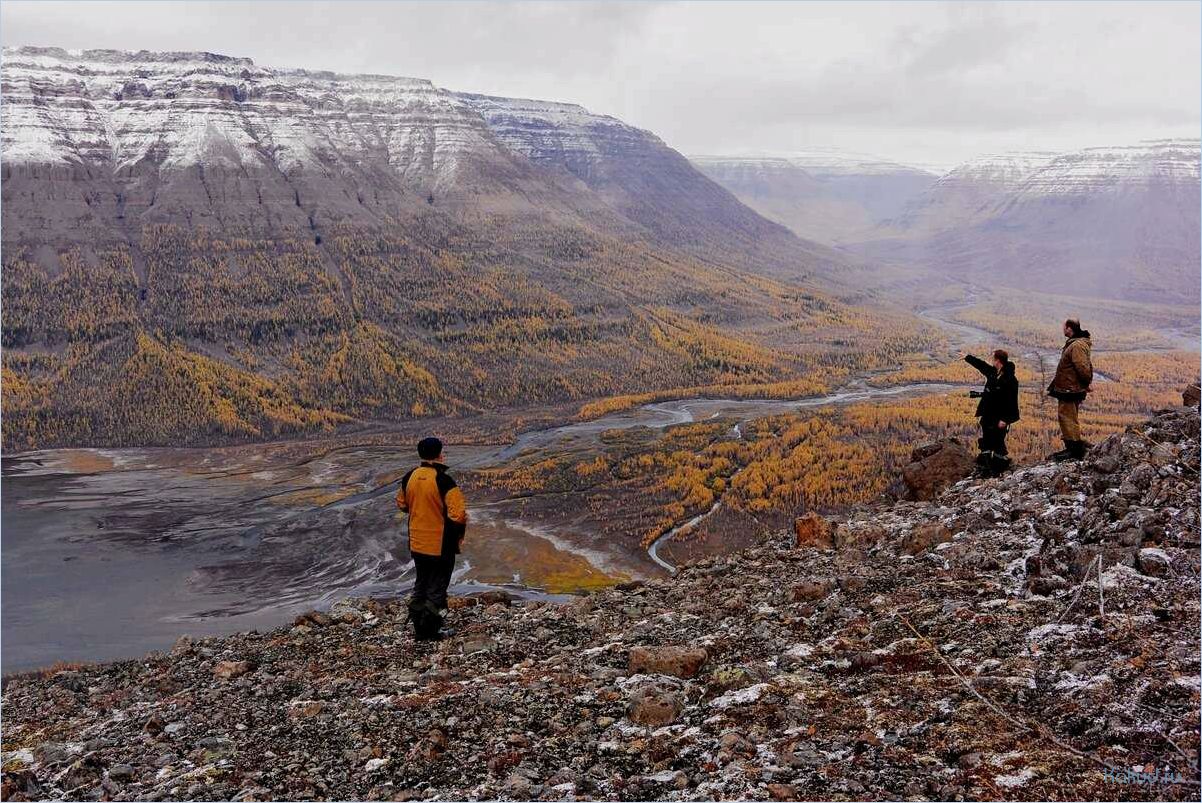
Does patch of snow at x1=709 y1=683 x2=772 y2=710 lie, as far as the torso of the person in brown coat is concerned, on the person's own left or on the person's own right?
on the person's own left

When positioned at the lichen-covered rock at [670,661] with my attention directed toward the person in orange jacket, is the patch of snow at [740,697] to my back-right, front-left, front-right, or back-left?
back-left

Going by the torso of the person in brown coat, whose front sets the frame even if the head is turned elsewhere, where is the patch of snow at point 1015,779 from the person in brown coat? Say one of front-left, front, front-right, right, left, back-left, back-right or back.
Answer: left

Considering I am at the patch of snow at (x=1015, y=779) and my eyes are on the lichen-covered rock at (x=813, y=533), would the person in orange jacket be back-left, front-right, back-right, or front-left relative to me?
front-left

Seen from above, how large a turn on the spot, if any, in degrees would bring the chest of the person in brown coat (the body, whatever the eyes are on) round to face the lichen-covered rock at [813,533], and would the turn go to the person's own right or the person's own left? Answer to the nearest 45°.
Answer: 0° — they already face it

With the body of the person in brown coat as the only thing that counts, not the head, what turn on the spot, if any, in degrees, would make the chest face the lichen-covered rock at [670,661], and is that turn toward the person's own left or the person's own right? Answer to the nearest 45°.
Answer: approximately 45° to the person's own left

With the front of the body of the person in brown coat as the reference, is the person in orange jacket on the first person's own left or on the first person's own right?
on the first person's own left

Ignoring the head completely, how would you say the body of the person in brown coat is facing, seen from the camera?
to the viewer's left
